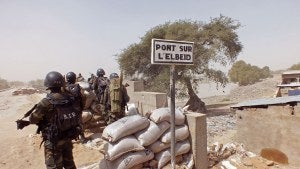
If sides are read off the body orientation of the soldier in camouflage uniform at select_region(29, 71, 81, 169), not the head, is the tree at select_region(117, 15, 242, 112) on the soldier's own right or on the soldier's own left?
on the soldier's own right

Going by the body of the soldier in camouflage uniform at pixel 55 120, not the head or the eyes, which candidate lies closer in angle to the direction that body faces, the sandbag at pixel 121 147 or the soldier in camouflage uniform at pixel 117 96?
the soldier in camouflage uniform

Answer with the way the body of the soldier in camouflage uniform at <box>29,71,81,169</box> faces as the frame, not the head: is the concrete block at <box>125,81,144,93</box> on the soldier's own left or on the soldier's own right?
on the soldier's own right

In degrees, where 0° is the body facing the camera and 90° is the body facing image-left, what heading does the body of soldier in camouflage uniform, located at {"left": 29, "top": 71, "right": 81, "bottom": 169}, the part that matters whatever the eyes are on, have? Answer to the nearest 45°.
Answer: approximately 135°

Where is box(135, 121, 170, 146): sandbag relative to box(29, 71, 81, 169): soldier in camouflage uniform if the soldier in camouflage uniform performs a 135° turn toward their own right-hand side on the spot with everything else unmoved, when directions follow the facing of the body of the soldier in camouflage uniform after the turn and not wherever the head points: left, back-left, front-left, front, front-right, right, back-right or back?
front

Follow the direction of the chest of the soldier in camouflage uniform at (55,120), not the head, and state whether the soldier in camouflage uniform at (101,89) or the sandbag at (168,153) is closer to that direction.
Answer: the soldier in camouflage uniform
